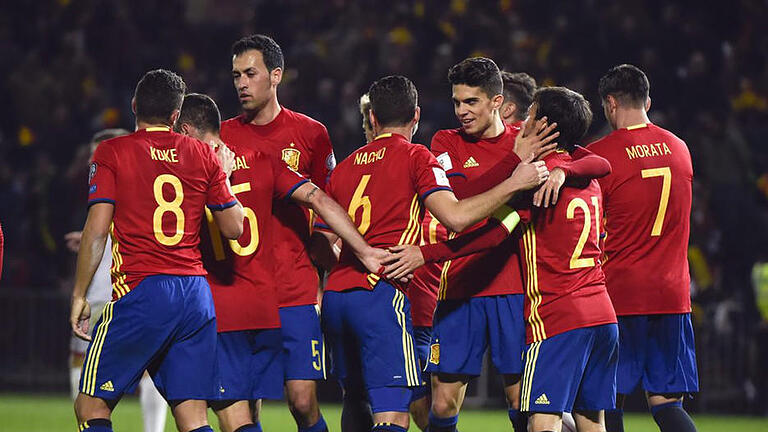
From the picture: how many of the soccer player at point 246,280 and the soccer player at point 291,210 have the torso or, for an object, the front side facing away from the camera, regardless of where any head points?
1

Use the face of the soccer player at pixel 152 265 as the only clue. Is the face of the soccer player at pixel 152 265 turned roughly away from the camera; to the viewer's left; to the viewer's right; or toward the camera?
away from the camera

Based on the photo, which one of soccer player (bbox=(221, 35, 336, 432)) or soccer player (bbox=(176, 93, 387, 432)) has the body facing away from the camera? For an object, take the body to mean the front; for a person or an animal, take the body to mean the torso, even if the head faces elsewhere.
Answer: soccer player (bbox=(176, 93, 387, 432))

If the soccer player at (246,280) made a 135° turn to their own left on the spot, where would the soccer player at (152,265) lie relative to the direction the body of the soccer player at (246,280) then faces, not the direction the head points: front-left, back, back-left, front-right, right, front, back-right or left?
front

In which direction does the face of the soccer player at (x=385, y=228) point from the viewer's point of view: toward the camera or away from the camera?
away from the camera

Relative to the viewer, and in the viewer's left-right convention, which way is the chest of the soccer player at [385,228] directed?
facing away from the viewer and to the right of the viewer

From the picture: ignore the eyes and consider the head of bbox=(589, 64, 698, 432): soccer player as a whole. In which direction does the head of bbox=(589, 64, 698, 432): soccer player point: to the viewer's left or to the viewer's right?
to the viewer's left

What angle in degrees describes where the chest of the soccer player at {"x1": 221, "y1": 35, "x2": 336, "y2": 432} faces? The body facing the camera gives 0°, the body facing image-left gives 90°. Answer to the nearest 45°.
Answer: approximately 45°

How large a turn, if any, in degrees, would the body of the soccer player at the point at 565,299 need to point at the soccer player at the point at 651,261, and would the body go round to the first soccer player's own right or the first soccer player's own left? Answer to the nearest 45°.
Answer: approximately 90° to the first soccer player's own right

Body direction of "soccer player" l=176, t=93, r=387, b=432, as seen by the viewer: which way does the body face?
away from the camera
